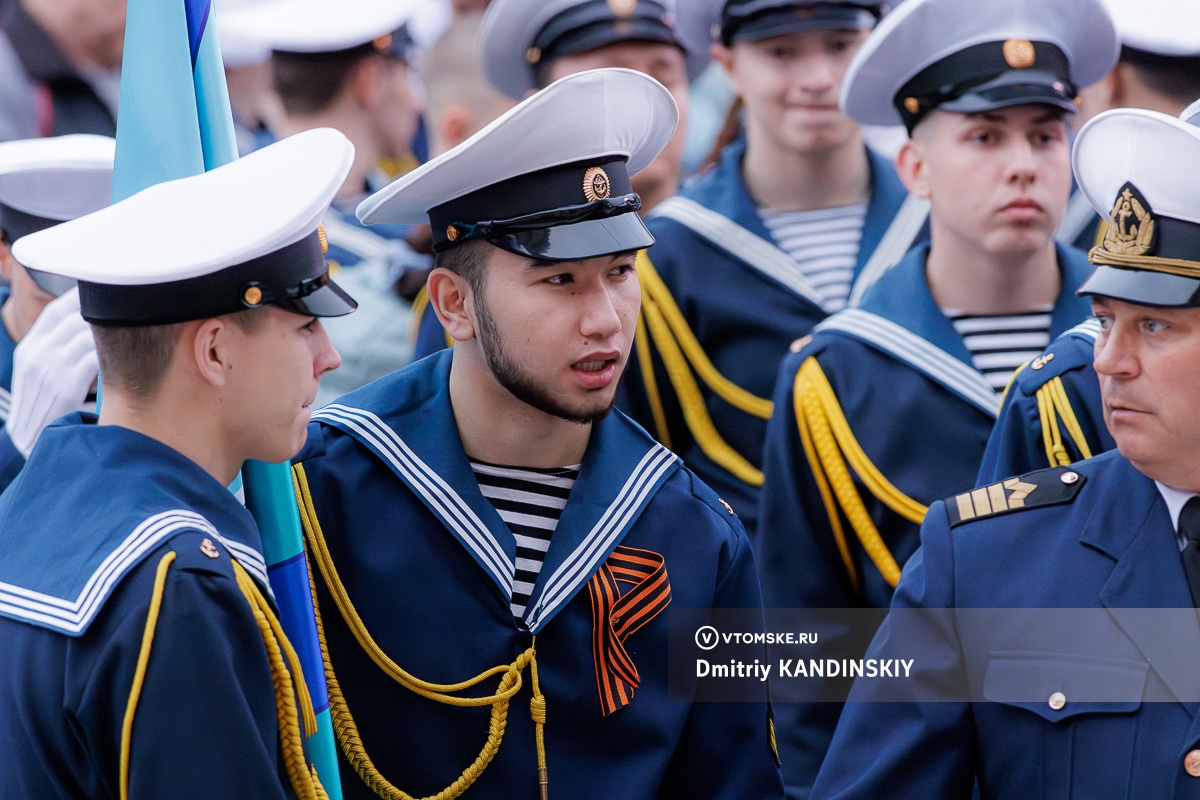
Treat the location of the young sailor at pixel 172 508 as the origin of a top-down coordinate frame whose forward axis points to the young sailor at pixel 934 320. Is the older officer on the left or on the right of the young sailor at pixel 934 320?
right

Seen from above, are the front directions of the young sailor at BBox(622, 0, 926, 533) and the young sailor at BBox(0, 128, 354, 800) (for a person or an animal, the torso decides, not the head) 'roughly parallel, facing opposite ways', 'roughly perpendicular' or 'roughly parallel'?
roughly perpendicular

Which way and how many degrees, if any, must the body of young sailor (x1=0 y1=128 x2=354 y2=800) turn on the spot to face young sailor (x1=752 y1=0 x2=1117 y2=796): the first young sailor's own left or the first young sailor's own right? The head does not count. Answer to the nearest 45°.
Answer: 0° — they already face them

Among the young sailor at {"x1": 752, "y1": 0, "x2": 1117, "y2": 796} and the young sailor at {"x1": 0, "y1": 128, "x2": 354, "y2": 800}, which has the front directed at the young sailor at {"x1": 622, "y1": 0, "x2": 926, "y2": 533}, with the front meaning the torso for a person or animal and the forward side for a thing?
the young sailor at {"x1": 0, "y1": 128, "x2": 354, "y2": 800}

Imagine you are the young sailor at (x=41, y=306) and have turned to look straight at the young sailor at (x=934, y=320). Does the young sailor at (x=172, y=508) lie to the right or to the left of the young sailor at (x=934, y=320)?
right

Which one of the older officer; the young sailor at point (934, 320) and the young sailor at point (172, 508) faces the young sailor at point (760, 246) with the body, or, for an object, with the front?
the young sailor at point (172, 508)

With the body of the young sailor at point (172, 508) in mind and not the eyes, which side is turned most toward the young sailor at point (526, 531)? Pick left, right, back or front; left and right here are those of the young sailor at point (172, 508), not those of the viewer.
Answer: front

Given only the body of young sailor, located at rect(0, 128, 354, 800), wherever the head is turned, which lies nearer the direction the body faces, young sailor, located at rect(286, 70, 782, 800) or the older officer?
the young sailor

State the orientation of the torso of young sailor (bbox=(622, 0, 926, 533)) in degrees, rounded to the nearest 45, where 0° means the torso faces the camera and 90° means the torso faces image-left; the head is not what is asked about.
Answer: approximately 315°

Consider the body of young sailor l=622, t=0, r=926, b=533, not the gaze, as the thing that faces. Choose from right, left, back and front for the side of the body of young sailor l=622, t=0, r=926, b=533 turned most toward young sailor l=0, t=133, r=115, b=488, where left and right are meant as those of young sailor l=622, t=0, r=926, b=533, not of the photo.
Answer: right

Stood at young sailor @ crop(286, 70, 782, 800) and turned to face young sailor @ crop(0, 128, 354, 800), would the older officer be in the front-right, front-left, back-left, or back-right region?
back-left
